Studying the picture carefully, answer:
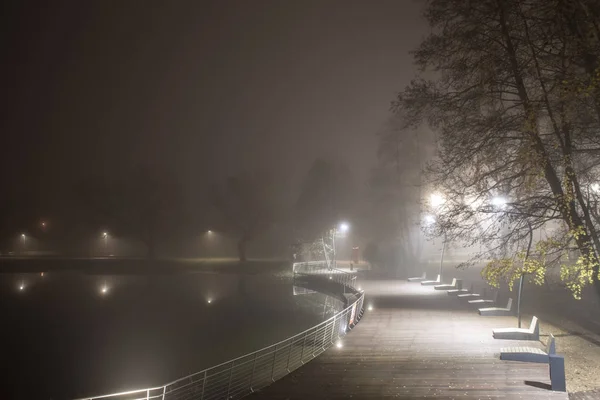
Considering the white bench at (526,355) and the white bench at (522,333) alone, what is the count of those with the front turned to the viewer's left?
2

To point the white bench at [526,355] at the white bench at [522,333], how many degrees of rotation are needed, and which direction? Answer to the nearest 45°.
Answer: approximately 90° to its right

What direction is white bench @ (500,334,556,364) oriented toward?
to the viewer's left

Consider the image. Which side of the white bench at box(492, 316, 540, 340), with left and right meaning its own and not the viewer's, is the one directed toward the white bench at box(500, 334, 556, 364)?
left

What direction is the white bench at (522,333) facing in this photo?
to the viewer's left

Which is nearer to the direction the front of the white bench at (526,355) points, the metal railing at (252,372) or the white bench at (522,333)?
the metal railing

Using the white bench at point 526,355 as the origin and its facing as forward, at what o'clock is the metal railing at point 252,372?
The metal railing is roughly at 12 o'clock from the white bench.

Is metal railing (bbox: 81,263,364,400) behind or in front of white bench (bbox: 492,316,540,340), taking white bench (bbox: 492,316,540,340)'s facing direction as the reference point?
in front
